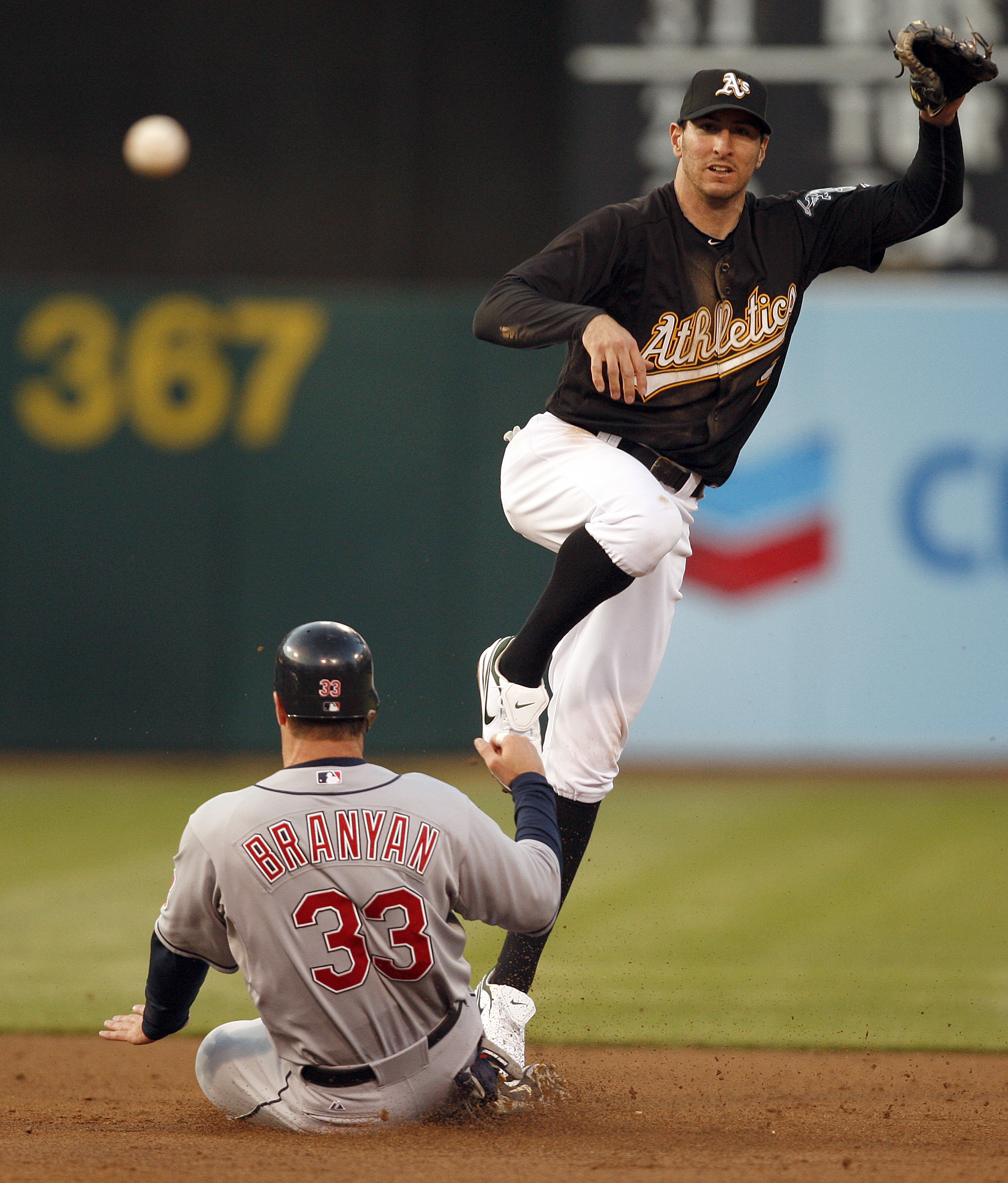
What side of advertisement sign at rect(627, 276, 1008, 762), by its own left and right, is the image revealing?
front

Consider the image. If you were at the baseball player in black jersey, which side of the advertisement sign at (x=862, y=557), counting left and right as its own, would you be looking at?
front

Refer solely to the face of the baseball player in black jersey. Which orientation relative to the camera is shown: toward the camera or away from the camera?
toward the camera
